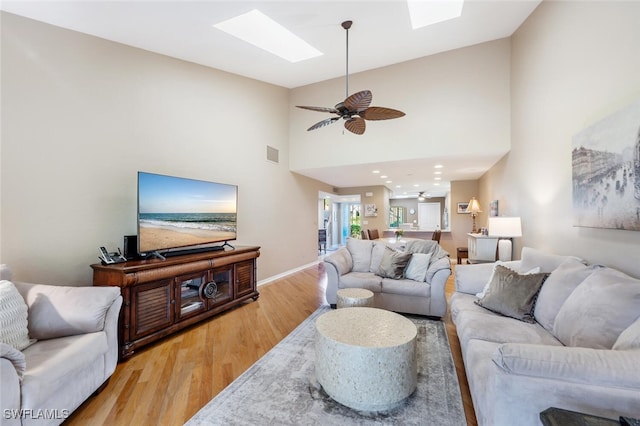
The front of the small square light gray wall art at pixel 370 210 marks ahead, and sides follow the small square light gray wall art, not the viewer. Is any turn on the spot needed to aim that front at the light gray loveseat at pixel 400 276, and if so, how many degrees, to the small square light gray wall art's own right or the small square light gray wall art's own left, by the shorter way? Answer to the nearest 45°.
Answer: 0° — it already faces it

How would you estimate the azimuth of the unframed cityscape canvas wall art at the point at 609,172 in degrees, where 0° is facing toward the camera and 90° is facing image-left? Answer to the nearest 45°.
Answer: approximately 45°

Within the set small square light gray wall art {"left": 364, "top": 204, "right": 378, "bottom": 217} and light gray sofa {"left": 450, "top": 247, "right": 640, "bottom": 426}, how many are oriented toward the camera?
1

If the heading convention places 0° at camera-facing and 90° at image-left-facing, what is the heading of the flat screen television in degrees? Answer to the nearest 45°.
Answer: approximately 315°

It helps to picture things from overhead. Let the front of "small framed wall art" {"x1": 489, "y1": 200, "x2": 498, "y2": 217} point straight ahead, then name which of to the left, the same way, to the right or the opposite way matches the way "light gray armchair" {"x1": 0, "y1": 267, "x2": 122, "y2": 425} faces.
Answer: the opposite way

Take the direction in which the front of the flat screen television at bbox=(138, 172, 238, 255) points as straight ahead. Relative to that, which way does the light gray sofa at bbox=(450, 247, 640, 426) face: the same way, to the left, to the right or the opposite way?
the opposite way

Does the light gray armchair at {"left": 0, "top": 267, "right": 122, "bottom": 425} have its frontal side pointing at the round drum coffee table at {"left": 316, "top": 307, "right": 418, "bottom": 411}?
yes

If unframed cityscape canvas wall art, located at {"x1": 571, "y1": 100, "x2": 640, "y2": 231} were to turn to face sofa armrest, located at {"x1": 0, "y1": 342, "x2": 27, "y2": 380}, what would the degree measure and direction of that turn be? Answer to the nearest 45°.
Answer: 0° — it already faces it

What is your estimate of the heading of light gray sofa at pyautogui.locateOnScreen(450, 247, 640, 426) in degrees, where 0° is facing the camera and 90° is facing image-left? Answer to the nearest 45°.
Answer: approximately 90°

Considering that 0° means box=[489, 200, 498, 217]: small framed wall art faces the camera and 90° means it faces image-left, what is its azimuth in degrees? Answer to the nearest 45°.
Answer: approximately 45°
